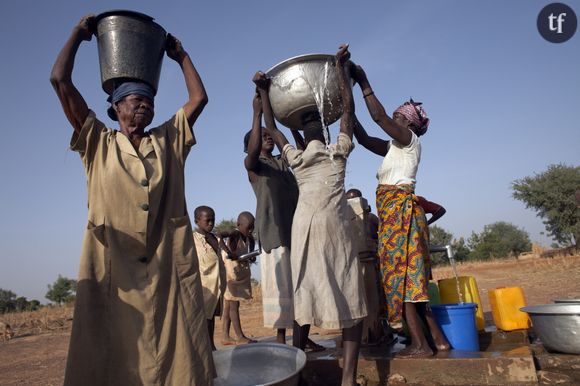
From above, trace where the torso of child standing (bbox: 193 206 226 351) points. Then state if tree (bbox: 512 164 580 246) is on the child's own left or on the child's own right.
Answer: on the child's own left

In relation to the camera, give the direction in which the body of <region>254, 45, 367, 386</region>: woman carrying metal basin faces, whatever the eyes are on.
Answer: away from the camera

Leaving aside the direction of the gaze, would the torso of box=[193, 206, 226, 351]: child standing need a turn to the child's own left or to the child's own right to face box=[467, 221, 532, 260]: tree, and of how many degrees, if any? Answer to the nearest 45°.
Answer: approximately 90° to the child's own left

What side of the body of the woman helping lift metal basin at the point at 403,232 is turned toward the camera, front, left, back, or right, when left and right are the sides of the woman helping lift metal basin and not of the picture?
left

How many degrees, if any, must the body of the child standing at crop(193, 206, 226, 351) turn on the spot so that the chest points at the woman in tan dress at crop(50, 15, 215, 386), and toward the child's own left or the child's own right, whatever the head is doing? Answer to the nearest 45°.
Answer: approximately 45° to the child's own right

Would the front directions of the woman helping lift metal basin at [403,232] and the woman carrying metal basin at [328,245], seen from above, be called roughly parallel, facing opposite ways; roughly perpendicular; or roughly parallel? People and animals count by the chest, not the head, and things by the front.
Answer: roughly perpendicular
